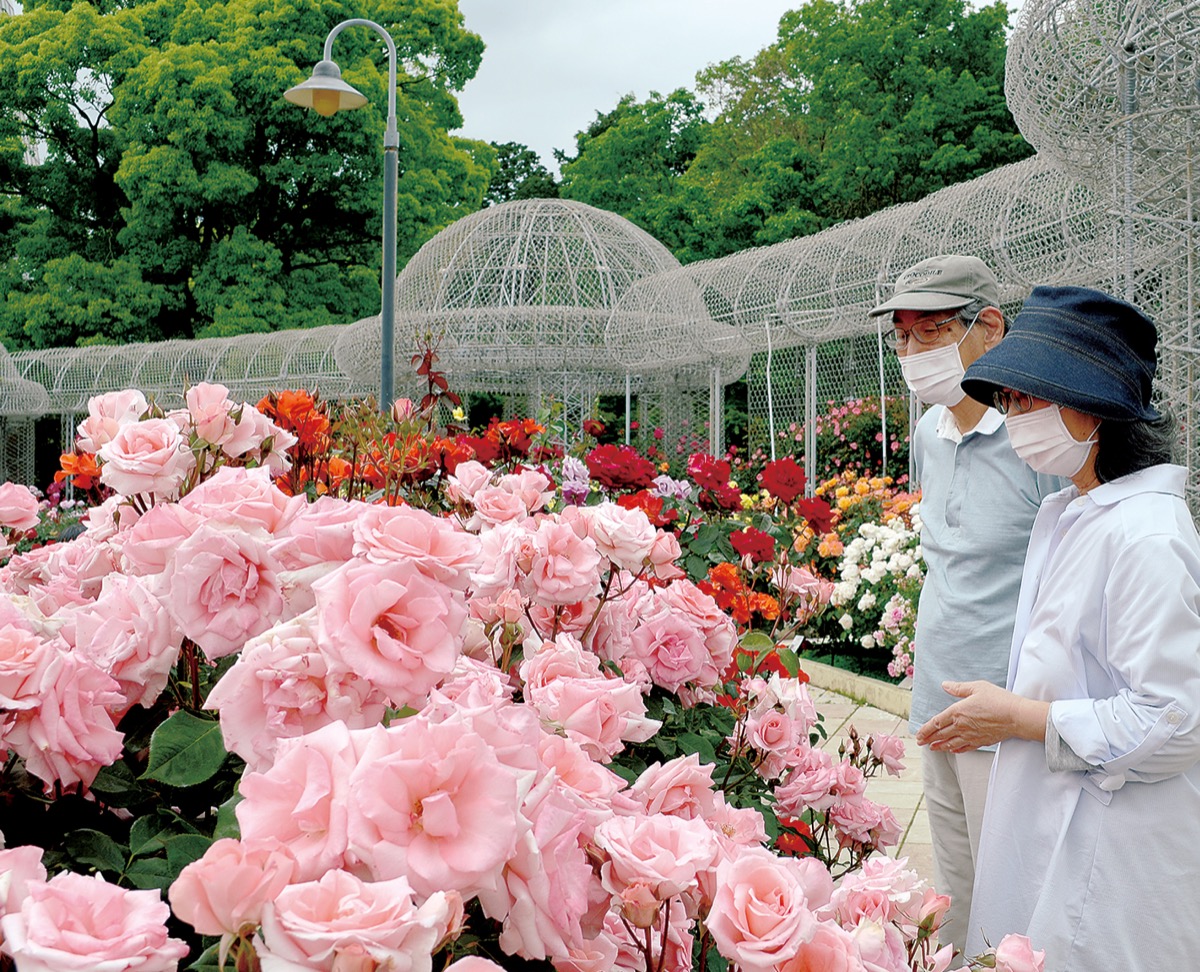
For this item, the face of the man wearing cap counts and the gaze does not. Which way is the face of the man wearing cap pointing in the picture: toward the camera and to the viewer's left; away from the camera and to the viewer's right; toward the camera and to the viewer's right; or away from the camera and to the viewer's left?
toward the camera and to the viewer's left

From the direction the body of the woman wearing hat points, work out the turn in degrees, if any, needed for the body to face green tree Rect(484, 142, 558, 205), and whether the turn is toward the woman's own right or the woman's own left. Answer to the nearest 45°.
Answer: approximately 45° to the woman's own right

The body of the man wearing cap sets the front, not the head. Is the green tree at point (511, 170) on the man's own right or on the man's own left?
on the man's own right

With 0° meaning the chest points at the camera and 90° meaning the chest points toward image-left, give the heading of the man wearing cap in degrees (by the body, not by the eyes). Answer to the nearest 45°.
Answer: approximately 45°

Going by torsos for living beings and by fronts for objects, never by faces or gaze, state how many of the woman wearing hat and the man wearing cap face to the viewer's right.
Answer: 0

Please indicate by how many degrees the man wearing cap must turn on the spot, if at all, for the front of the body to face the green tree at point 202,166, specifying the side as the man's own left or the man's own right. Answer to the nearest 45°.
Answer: approximately 90° to the man's own right

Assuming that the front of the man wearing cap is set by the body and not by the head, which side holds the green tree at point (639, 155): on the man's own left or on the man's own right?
on the man's own right

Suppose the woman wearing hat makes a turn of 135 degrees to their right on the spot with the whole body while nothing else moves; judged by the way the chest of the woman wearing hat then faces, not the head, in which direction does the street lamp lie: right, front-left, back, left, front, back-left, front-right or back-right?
left

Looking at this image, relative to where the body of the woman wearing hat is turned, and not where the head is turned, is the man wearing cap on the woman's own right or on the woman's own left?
on the woman's own right

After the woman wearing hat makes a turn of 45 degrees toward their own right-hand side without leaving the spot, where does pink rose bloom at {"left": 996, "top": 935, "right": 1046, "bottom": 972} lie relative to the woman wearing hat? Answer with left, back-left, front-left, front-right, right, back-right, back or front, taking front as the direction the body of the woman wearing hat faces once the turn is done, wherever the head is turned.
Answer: back-left

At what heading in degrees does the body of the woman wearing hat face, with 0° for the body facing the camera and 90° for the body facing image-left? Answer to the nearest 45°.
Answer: approximately 90°
